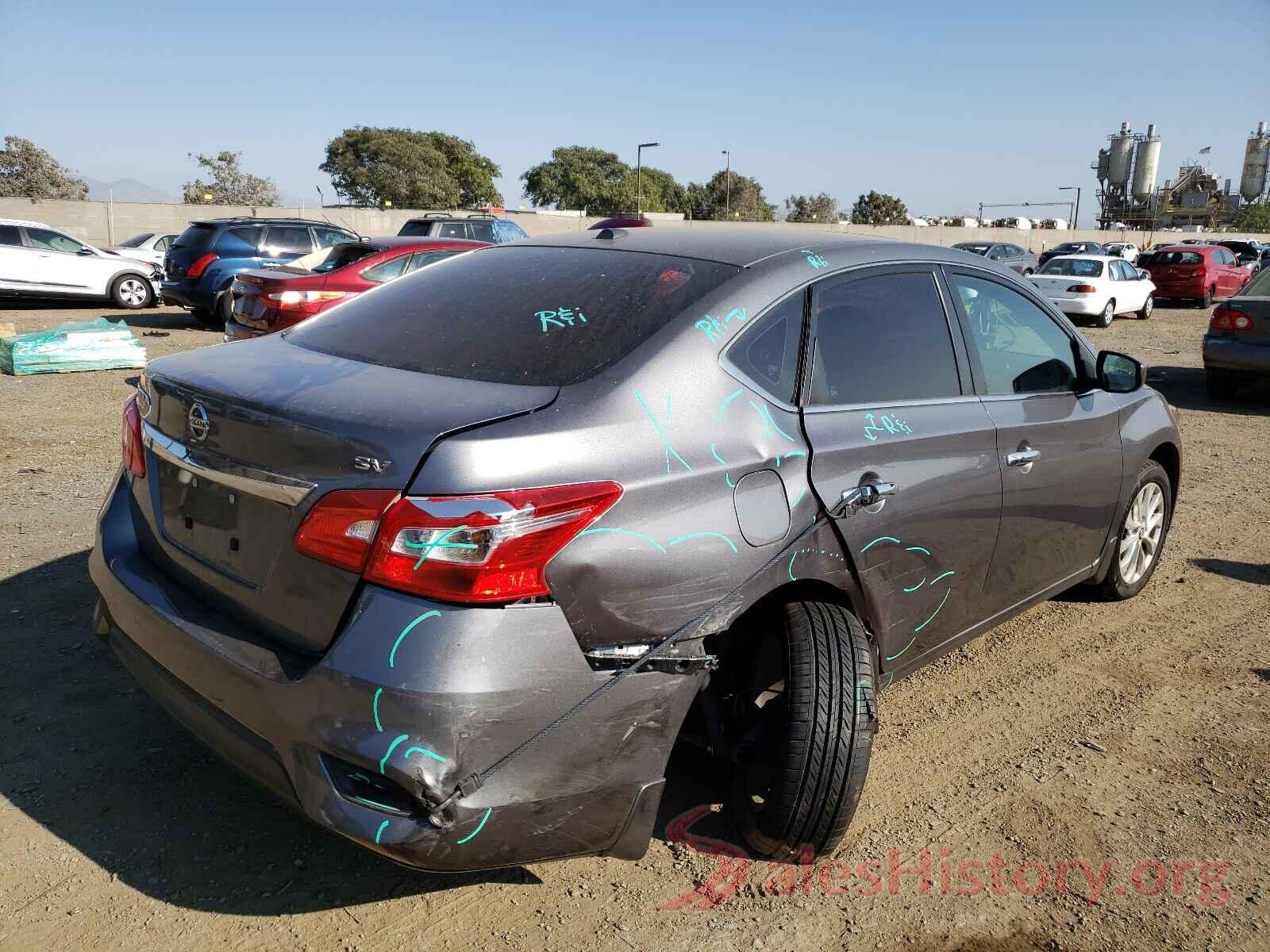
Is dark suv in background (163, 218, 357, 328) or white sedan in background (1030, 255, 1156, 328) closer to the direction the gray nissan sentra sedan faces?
the white sedan in background

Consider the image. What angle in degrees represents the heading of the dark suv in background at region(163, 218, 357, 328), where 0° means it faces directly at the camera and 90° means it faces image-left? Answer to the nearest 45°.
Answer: approximately 225°

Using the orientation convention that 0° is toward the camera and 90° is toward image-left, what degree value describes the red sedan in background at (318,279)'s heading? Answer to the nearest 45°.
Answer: approximately 225°

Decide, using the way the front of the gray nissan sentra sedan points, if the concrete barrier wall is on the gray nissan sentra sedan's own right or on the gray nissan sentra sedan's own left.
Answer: on the gray nissan sentra sedan's own left

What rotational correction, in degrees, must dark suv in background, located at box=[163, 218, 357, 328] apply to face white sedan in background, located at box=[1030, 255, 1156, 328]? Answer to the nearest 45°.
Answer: approximately 45° to its right

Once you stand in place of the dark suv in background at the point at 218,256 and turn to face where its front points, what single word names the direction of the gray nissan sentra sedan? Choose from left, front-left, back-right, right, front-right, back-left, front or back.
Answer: back-right

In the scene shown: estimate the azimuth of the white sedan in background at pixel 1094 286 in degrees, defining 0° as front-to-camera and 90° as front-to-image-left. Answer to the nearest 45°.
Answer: approximately 225°
